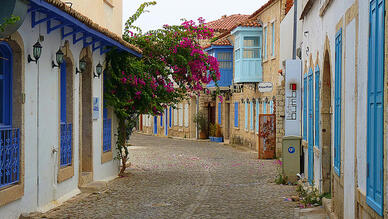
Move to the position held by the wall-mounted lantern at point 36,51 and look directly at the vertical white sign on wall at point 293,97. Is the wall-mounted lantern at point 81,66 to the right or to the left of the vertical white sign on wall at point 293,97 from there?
left

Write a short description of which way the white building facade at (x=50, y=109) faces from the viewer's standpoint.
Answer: facing the viewer and to the right of the viewer

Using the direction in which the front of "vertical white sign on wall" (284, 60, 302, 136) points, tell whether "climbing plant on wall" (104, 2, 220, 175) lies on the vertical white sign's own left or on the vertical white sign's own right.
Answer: on the vertical white sign's own right

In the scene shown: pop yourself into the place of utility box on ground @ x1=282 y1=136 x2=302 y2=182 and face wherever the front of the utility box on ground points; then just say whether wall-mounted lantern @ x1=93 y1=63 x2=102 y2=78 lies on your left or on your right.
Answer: on your right

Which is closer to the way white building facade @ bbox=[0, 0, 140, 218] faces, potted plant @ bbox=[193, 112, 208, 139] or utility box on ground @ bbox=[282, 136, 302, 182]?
the utility box on ground

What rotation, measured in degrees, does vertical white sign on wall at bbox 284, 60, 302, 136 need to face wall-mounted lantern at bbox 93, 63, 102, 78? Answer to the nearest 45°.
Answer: approximately 45° to its right
